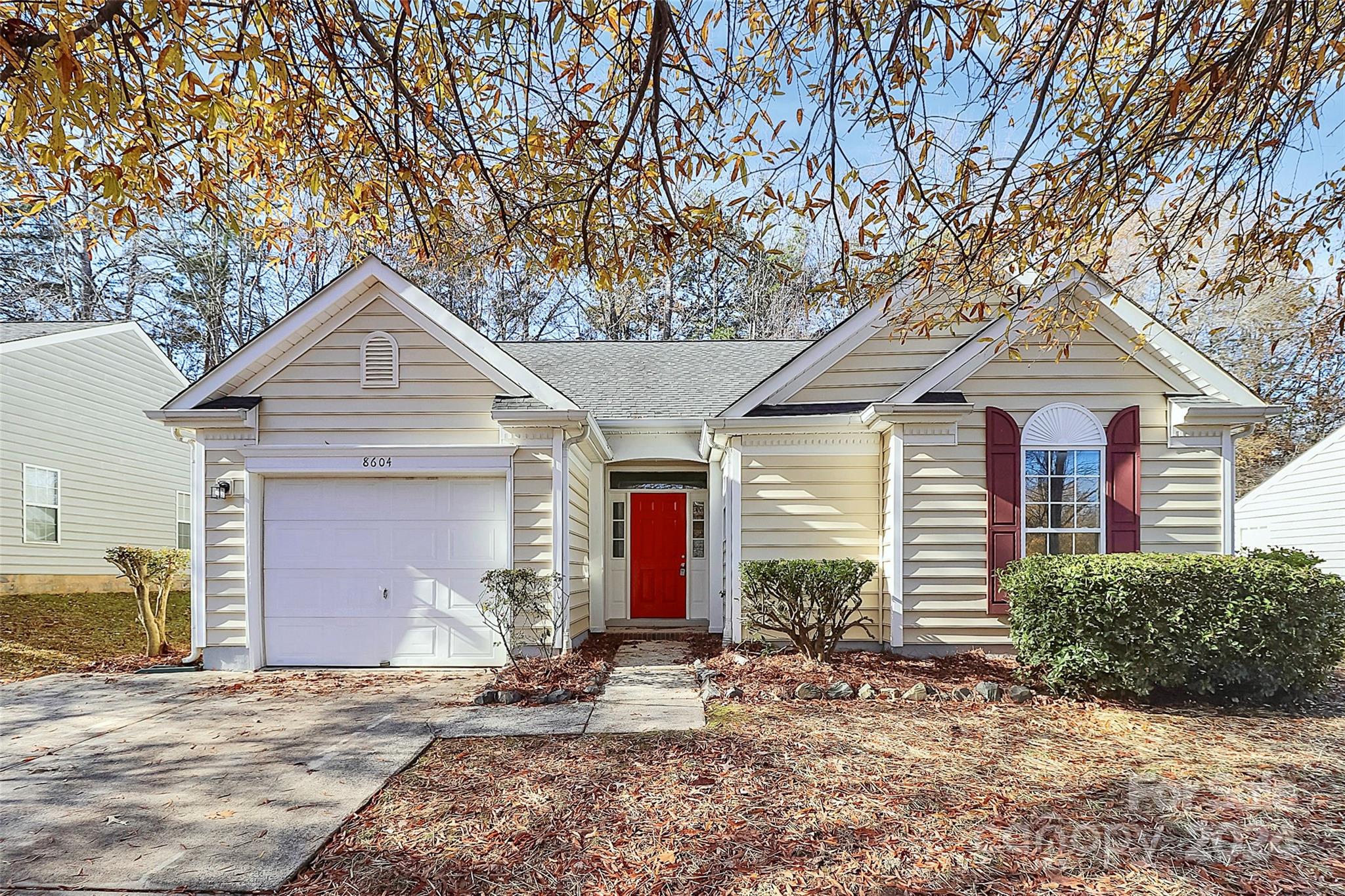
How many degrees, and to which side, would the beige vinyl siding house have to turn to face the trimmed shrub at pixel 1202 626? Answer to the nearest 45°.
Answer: approximately 45° to its left

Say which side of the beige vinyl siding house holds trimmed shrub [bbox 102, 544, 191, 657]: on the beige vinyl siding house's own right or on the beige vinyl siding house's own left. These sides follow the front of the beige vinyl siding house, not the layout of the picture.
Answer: on the beige vinyl siding house's own right

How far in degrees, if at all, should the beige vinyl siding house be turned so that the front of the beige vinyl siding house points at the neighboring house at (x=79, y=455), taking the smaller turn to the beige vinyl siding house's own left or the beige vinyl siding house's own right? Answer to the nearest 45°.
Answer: approximately 135° to the beige vinyl siding house's own right

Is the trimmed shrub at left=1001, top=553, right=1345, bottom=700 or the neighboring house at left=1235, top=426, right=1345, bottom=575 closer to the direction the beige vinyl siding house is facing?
the trimmed shrub

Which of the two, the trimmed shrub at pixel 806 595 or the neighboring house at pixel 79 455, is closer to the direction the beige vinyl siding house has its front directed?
the trimmed shrub

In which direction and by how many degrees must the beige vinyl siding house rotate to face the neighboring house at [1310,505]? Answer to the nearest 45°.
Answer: approximately 135° to its left

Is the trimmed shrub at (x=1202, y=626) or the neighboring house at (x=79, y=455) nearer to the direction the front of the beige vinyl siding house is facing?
the trimmed shrub

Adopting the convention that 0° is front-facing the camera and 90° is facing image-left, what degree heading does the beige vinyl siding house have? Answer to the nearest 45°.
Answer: approximately 0°
